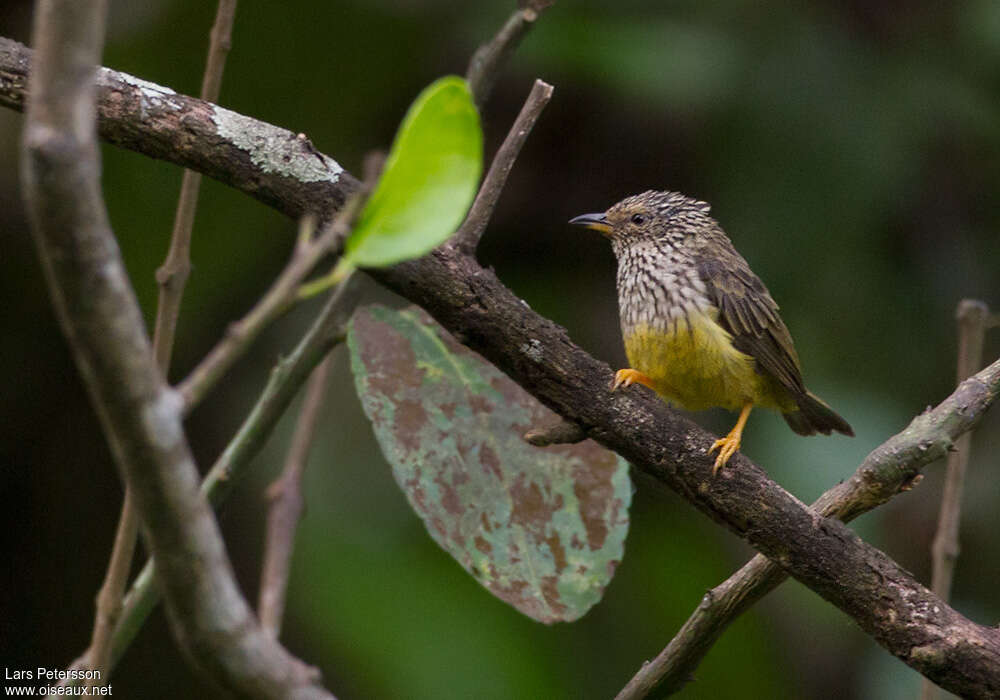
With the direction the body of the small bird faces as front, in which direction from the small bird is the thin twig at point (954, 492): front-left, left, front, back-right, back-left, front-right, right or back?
back-left

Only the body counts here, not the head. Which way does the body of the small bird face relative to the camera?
to the viewer's left

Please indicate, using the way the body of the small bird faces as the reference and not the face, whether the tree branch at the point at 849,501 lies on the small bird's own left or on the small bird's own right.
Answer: on the small bird's own left

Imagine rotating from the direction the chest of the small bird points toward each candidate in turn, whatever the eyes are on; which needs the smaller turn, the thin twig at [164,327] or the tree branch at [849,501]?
the thin twig
